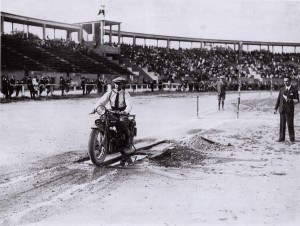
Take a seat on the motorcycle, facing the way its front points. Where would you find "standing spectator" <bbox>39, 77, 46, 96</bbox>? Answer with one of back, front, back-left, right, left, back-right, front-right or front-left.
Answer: back-right

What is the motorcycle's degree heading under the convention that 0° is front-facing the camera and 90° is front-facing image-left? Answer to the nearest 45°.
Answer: approximately 45°

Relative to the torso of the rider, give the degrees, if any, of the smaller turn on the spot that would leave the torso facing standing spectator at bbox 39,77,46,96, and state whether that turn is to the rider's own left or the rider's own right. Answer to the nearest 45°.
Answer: approximately 135° to the rider's own right

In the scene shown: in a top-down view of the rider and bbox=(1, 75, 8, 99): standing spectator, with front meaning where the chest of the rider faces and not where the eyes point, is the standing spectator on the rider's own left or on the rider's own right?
on the rider's own right

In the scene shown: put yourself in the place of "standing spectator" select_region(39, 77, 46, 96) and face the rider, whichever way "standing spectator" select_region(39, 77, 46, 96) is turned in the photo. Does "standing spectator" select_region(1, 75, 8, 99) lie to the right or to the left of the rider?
right

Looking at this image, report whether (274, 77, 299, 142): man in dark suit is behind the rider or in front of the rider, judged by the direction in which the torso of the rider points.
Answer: behind

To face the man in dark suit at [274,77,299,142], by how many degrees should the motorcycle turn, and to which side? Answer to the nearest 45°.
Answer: approximately 180°
